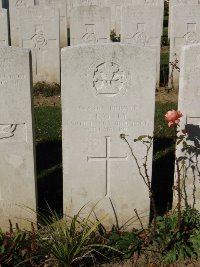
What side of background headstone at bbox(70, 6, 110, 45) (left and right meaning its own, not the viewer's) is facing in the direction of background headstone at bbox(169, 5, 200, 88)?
left

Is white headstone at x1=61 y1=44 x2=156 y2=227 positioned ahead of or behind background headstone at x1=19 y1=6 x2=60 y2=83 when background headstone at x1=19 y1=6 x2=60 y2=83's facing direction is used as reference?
ahead

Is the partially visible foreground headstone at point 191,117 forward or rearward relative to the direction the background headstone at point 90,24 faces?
forward

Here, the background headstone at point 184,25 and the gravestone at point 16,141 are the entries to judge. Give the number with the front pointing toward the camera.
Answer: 2

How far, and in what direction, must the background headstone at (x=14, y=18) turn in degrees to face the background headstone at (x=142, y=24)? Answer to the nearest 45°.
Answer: approximately 45° to its left

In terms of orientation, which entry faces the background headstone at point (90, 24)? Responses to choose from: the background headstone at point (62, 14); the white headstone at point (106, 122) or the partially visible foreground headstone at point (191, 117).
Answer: the background headstone at point (62, 14)

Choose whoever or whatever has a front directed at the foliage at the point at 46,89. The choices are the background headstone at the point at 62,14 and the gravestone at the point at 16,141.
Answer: the background headstone

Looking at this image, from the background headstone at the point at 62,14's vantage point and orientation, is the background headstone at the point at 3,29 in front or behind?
in front

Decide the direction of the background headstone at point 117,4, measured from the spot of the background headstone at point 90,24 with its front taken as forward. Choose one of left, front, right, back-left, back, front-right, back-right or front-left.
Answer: back

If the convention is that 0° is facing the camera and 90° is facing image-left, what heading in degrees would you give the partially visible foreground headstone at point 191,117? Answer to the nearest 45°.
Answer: approximately 0°

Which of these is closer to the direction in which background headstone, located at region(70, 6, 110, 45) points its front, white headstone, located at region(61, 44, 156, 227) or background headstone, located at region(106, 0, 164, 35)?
the white headstone
